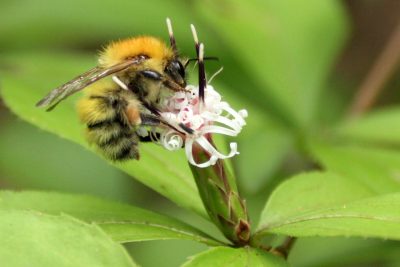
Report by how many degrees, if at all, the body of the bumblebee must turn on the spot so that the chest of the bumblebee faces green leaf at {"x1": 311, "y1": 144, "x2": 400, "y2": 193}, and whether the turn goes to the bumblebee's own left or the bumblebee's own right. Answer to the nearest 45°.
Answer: approximately 45° to the bumblebee's own left

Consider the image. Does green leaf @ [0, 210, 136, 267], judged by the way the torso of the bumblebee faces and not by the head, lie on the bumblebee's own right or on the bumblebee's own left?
on the bumblebee's own right

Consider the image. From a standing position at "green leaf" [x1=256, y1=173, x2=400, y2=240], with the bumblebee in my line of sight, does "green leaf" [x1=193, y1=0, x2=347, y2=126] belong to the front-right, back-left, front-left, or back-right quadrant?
front-right

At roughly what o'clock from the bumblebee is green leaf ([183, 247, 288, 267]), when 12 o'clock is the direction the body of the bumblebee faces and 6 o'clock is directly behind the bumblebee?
The green leaf is roughly at 2 o'clock from the bumblebee.

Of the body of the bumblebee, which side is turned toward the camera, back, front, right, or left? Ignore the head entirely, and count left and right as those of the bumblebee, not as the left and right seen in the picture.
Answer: right

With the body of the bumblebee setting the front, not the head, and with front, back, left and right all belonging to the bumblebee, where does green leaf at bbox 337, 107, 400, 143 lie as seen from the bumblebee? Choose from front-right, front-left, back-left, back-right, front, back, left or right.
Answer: front-left

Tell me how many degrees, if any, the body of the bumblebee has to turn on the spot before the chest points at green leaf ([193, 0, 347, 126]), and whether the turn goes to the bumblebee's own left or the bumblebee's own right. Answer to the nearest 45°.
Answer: approximately 45° to the bumblebee's own left

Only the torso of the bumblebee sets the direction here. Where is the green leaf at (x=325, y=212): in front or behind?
in front
